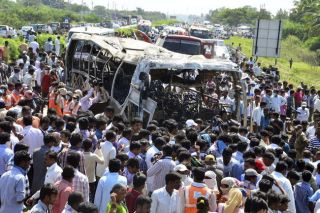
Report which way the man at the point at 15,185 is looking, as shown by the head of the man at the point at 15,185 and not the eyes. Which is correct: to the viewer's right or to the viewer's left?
to the viewer's right

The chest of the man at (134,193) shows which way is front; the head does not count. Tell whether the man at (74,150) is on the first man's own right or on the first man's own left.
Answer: on the first man's own left

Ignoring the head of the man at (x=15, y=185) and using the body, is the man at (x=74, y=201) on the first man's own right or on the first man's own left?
on the first man's own right

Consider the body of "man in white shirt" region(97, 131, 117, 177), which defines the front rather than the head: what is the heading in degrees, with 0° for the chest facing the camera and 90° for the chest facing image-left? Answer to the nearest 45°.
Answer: approximately 225°

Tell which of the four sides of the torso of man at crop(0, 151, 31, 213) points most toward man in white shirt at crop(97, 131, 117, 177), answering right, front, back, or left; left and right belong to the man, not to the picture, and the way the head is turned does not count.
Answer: front

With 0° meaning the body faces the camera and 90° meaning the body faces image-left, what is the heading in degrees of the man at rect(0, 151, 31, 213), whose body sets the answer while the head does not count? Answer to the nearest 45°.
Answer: approximately 225°

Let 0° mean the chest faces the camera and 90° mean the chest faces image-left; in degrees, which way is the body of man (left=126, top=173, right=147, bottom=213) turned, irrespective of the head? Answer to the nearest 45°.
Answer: approximately 225°

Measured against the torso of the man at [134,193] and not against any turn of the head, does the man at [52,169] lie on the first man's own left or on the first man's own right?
on the first man's own left

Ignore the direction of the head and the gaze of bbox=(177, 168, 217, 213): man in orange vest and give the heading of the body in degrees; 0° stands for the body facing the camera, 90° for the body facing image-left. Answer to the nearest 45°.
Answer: approximately 180°

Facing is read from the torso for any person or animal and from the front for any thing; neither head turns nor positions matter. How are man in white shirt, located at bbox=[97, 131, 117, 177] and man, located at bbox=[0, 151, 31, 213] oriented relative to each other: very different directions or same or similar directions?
same or similar directions

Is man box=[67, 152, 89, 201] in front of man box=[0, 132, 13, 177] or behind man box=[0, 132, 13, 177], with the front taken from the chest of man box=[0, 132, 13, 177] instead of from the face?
behind

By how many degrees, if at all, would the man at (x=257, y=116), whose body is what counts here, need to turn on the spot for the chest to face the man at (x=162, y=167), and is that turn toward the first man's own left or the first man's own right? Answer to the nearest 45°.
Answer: approximately 90° to the first man's own right
